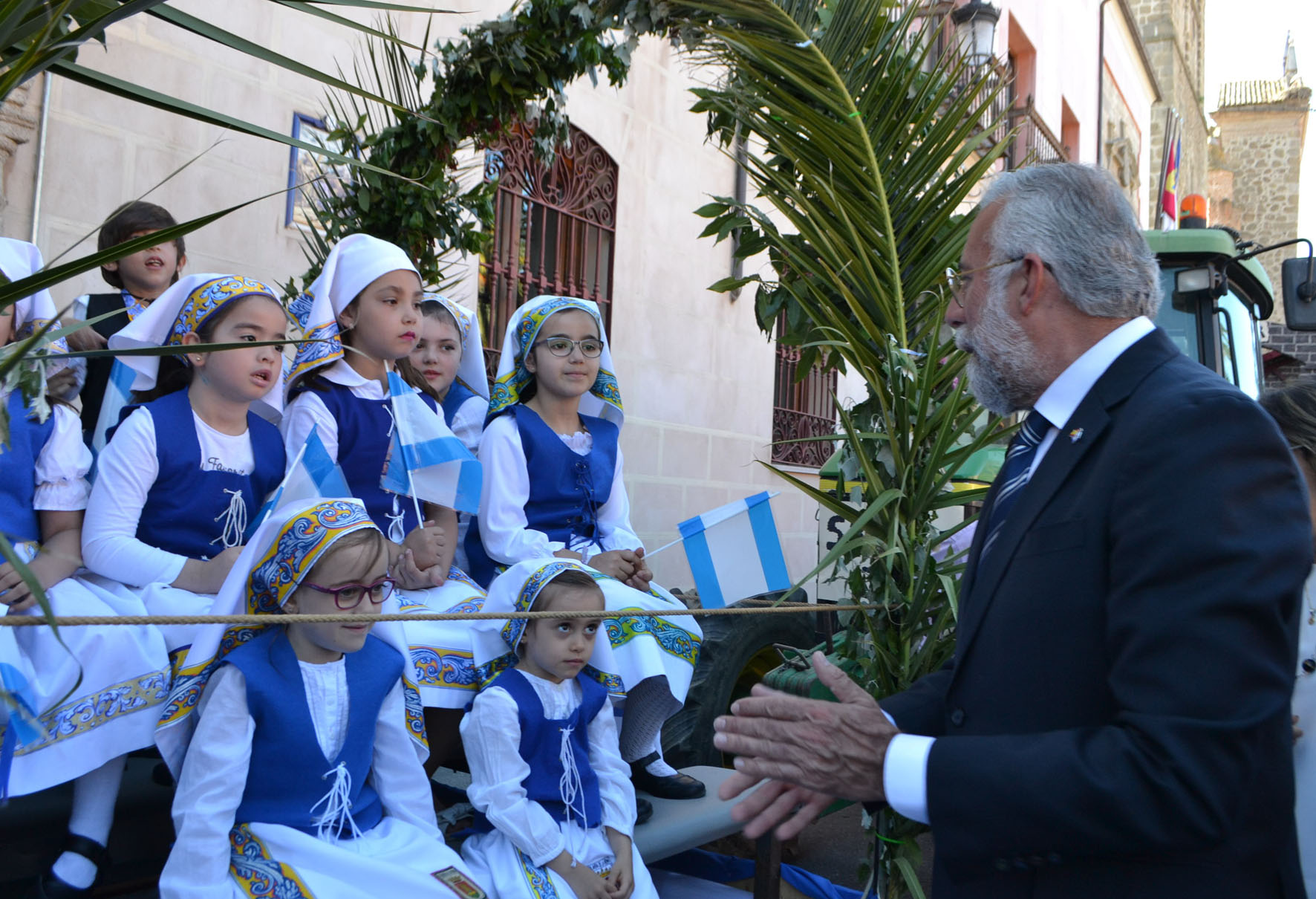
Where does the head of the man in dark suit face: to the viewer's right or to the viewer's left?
to the viewer's left

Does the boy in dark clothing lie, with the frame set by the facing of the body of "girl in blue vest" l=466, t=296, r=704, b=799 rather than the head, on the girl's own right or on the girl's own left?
on the girl's own right

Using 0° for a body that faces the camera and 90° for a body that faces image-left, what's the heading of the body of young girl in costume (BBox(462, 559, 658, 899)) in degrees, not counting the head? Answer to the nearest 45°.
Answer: approximately 315°

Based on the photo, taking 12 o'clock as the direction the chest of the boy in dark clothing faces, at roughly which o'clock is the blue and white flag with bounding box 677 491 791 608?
The blue and white flag is roughly at 10 o'clock from the boy in dark clothing.

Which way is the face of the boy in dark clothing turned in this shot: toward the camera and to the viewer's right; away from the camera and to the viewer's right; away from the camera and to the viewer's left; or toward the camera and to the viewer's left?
toward the camera and to the viewer's right

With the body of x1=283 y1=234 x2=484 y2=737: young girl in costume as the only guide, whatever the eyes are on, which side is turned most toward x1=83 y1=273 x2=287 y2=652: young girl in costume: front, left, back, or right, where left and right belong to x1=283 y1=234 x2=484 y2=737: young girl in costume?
right

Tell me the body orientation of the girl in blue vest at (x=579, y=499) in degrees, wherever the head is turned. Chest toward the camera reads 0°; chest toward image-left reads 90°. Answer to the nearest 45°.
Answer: approximately 315°

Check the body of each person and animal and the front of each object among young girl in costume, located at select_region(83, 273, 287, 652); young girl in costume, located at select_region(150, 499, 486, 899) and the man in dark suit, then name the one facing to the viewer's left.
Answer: the man in dark suit

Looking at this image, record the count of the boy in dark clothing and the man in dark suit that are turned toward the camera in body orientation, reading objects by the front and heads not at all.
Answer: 1

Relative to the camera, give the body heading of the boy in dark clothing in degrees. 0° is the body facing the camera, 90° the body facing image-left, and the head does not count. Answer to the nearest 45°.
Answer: approximately 0°

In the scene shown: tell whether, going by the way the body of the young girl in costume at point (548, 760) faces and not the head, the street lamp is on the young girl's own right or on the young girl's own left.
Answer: on the young girl's own left

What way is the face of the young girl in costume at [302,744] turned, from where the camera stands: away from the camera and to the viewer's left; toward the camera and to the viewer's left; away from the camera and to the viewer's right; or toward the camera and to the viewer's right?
toward the camera and to the viewer's right
